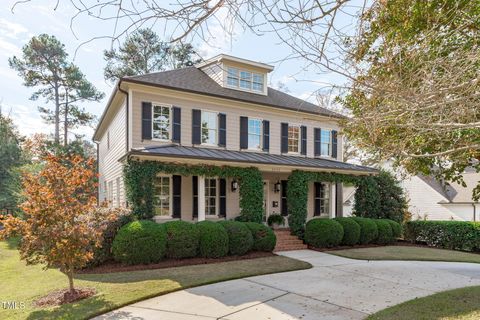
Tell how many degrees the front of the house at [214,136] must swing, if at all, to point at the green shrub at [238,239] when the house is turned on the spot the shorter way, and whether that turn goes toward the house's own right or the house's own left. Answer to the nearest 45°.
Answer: approximately 45° to the house's own right

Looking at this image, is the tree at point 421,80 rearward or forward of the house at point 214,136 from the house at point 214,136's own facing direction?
forward

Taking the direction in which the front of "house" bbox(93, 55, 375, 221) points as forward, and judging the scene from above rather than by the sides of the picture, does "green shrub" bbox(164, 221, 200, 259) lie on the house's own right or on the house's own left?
on the house's own right

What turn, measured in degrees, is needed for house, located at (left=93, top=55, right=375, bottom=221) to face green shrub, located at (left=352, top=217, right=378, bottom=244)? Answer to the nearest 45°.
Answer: approximately 45° to its left

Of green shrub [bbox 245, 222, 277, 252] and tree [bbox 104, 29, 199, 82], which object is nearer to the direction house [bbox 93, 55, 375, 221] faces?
the green shrub

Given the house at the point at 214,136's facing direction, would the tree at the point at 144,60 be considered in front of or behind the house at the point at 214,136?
behind

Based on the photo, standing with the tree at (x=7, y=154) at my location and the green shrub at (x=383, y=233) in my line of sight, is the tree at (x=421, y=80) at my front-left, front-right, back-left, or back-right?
front-right

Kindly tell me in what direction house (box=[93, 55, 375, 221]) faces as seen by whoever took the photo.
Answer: facing the viewer and to the right of the viewer
